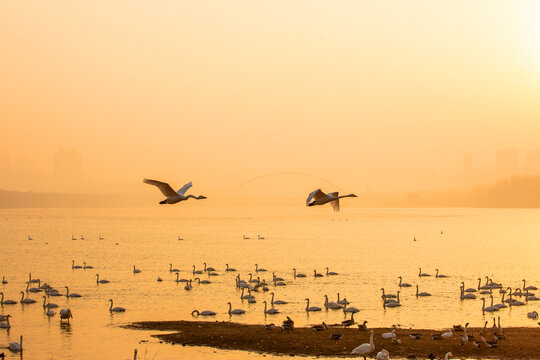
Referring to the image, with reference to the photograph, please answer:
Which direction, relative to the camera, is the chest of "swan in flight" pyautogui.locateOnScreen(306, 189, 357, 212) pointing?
to the viewer's right

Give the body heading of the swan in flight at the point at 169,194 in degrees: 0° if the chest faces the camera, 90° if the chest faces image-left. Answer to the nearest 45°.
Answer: approximately 270°
